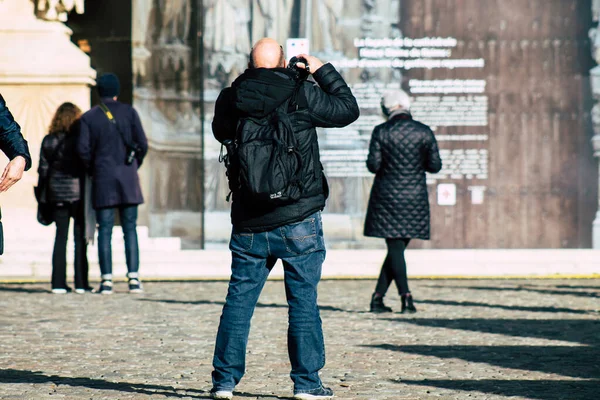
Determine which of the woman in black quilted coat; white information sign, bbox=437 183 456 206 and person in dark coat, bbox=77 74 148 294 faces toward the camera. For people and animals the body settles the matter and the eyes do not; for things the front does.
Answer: the white information sign

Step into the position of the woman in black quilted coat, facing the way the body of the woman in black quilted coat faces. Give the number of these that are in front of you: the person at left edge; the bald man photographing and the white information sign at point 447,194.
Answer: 1

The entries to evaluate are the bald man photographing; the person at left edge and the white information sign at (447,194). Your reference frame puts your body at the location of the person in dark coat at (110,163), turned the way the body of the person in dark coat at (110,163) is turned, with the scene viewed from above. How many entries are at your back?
2

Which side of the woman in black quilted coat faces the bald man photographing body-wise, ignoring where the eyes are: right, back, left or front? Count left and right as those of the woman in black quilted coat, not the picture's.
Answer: back

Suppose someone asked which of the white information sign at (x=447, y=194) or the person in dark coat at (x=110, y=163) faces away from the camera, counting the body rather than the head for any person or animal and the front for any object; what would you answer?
the person in dark coat

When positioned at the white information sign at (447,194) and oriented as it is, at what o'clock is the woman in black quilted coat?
The woman in black quilted coat is roughly at 12 o'clock from the white information sign.

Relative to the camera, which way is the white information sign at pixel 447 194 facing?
toward the camera

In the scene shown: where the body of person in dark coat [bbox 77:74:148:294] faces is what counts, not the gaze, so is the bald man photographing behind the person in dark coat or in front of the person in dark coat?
behind

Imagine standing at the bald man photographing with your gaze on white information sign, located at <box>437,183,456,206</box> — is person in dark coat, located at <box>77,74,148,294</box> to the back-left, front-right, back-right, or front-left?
front-left

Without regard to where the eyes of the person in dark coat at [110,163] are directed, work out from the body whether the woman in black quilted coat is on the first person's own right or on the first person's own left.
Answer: on the first person's own right

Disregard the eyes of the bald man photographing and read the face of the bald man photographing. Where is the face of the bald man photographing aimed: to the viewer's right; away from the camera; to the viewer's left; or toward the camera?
away from the camera

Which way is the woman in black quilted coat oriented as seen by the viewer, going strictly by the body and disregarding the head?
away from the camera

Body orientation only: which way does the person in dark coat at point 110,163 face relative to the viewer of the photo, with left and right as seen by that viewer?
facing away from the viewer

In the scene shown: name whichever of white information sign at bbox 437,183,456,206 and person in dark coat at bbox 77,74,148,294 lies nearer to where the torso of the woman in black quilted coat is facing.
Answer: the white information sign

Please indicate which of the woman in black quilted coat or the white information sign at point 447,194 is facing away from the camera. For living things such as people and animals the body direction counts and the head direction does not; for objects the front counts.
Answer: the woman in black quilted coat

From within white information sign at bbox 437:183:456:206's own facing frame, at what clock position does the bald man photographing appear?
The bald man photographing is roughly at 12 o'clock from the white information sign.

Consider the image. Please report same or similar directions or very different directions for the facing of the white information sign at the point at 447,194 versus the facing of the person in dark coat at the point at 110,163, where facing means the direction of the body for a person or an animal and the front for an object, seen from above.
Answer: very different directions
